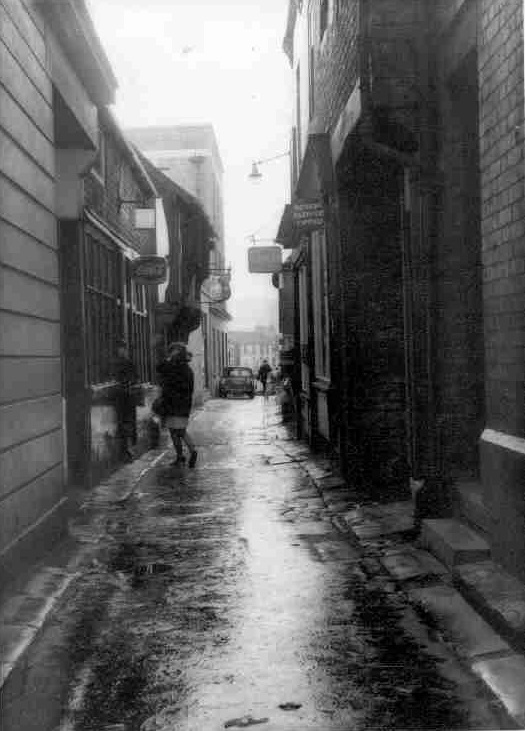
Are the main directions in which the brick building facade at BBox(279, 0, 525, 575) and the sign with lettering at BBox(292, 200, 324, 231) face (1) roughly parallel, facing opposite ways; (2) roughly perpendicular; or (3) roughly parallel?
roughly perpendicular

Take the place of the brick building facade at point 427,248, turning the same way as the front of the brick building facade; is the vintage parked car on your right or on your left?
on your right

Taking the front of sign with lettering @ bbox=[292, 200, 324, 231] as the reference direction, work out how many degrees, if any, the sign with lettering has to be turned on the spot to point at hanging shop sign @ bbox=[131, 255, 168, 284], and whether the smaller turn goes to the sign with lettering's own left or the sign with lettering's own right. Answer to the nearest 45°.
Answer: approximately 135° to the sign with lettering's own right

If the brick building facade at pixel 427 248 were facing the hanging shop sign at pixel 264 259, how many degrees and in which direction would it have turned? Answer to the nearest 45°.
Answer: approximately 90° to its right

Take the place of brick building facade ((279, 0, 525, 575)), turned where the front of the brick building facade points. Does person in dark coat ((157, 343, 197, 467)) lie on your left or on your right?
on your right

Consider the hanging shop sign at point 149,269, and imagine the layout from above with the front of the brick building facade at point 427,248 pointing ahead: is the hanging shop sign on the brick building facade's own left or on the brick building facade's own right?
on the brick building facade's own right

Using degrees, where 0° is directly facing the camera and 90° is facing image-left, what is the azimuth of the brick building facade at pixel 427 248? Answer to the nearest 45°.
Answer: approximately 90°

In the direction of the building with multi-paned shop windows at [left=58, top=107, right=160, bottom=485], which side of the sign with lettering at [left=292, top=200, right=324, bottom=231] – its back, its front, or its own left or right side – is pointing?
right
